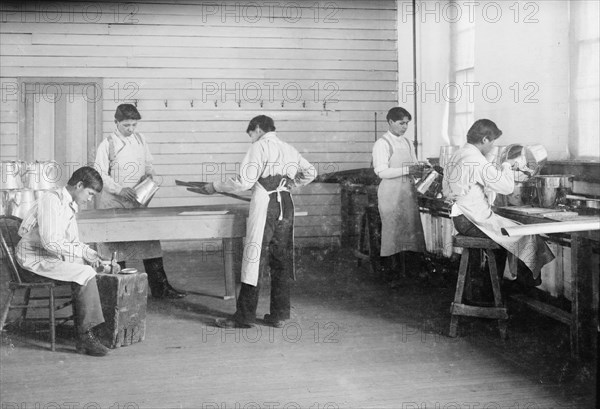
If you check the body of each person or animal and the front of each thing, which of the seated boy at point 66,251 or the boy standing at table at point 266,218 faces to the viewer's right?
the seated boy

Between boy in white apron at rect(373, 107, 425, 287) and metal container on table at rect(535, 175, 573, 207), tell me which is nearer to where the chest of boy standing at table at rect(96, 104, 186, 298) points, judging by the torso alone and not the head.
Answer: the metal container on table

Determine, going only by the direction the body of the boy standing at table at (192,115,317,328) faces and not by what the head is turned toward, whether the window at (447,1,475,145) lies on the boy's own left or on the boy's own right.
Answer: on the boy's own right

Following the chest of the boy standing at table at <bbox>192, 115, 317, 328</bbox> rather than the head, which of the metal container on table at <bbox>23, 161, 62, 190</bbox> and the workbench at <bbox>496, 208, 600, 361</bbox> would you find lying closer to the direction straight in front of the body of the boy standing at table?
the metal container on table

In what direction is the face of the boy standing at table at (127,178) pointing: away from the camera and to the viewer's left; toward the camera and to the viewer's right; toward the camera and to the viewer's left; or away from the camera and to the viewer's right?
toward the camera and to the viewer's right

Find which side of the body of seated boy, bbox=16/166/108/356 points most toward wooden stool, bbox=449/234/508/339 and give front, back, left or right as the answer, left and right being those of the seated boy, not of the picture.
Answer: front

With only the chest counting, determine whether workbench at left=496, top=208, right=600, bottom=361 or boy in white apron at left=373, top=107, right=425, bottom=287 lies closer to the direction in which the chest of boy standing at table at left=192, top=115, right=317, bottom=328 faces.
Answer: the boy in white apron

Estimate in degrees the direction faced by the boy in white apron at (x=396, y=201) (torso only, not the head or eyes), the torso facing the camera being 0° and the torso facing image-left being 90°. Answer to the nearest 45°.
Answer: approximately 315°

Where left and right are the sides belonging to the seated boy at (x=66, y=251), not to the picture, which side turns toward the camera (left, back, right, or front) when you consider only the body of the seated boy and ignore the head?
right

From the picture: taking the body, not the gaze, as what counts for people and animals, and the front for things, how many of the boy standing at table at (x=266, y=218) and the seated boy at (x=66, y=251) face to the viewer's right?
1

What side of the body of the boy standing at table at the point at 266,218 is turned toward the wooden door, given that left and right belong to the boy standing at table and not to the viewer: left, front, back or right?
front

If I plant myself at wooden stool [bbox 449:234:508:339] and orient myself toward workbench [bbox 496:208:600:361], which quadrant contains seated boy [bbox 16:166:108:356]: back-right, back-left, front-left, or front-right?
back-right

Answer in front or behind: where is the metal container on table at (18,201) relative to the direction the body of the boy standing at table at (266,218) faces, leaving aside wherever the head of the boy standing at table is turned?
in front
